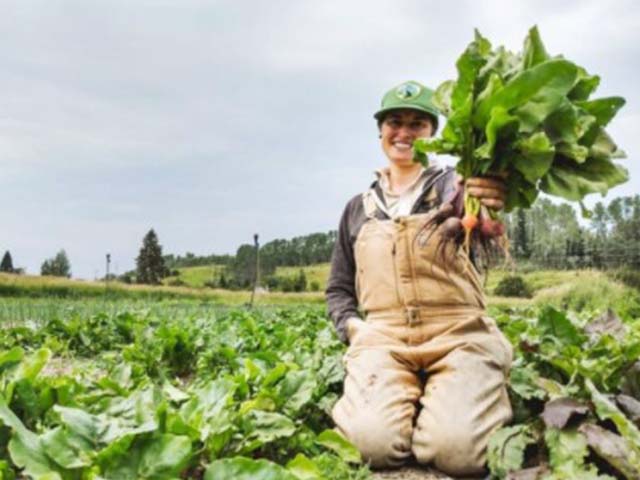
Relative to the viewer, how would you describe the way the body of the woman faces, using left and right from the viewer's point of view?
facing the viewer

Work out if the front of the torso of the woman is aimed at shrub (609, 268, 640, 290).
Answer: no

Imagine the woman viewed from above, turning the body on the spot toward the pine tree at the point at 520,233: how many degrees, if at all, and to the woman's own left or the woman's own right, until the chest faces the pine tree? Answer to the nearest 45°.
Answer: approximately 180°

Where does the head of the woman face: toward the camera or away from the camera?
toward the camera
